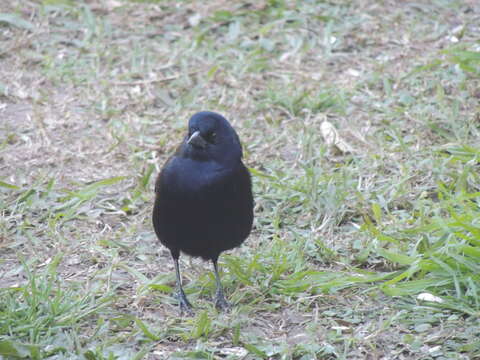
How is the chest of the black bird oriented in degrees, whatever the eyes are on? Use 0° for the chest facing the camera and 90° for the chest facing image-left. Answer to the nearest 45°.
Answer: approximately 0°
